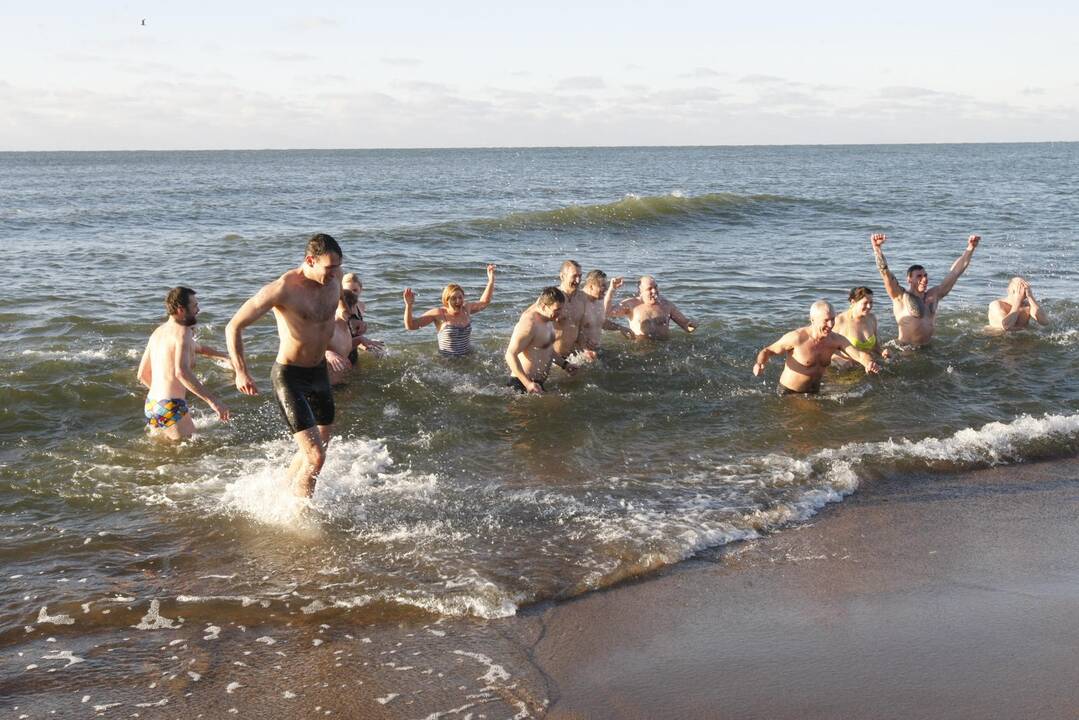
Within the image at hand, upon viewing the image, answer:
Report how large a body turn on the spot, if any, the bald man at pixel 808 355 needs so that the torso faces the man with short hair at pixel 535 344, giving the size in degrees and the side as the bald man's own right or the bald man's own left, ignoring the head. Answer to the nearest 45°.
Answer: approximately 135° to the bald man's own right

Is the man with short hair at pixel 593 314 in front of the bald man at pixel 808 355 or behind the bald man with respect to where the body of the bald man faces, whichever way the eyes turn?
behind

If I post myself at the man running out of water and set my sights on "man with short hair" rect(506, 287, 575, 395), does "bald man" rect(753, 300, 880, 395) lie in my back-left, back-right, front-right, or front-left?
front-right

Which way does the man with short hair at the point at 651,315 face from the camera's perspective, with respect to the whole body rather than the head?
toward the camera

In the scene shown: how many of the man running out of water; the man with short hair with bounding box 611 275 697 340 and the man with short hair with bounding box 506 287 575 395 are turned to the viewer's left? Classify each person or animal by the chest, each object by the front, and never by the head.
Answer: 0

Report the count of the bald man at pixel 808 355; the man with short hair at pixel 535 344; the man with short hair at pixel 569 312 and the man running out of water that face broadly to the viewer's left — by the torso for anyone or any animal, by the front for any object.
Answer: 0

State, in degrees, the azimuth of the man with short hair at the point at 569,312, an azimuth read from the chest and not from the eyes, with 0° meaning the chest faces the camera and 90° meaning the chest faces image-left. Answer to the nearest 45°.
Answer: approximately 315°

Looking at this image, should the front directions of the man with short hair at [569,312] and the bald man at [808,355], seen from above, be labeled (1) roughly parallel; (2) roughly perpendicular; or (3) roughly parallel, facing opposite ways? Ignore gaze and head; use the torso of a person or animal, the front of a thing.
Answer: roughly parallel
